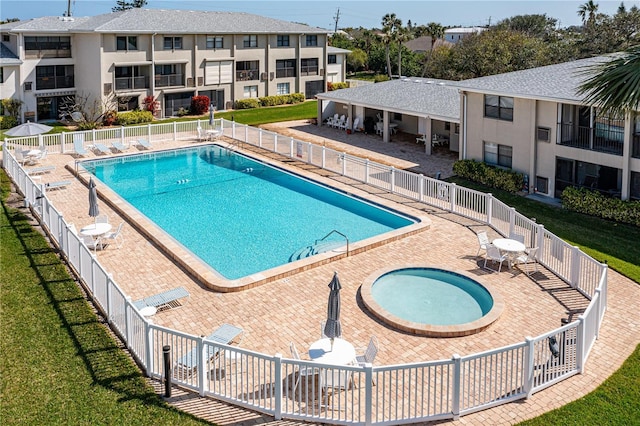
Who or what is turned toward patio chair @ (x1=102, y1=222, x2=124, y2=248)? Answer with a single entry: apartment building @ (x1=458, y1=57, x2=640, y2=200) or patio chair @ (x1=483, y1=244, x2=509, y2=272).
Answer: the apartment building

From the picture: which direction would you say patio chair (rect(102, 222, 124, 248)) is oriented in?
to the viewer's left

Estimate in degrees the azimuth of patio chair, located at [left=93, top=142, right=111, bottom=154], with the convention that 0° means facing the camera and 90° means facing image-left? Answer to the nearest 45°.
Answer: approximately 315°

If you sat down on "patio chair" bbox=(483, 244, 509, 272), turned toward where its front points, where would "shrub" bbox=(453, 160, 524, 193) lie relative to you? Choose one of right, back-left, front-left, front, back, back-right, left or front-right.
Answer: front-left

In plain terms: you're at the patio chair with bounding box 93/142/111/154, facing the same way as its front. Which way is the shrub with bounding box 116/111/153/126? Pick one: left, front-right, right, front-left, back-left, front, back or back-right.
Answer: back-left

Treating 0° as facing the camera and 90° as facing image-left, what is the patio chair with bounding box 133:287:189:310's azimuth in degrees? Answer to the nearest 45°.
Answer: approximately 90°

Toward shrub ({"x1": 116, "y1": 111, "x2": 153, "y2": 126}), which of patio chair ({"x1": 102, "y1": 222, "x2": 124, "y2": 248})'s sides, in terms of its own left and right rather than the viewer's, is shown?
right

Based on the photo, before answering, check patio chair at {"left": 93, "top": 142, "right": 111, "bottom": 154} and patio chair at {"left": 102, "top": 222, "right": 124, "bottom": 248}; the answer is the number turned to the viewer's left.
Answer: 1

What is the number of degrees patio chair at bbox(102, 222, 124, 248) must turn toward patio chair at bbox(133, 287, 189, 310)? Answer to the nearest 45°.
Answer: approximately 90° to its left

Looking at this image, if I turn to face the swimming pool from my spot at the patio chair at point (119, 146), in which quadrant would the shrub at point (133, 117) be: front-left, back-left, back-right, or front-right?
back-left

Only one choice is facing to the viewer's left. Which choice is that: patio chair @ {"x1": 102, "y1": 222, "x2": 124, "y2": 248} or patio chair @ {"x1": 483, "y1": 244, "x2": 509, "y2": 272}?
patio chair @ {"x1": 102, "y1": 222, "x2": 124, "y2": 248}

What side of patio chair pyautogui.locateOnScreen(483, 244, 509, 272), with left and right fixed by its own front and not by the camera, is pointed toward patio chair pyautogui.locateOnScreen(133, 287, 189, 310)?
back

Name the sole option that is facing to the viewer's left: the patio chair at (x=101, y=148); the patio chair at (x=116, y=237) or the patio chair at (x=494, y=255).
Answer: the patio chair at (x=116, y=237)

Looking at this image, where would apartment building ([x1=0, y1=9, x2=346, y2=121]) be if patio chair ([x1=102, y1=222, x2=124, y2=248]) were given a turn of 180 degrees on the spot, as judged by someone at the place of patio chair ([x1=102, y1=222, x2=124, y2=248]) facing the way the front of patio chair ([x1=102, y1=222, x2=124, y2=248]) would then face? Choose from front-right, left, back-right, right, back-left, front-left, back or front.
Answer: left
